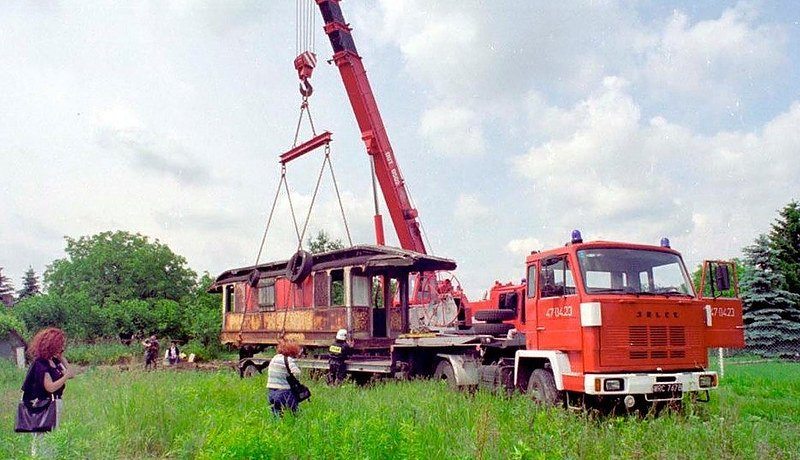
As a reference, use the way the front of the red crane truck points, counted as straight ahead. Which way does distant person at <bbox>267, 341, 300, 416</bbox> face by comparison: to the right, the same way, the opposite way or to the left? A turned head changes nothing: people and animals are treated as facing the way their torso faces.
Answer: to the left

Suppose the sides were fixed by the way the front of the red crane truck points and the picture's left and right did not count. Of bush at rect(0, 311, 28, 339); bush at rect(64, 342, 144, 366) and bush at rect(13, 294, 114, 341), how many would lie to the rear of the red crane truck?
3

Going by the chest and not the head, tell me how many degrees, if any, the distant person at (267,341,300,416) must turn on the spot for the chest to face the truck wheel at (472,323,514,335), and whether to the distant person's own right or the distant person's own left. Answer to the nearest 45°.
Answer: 0° — they already face it

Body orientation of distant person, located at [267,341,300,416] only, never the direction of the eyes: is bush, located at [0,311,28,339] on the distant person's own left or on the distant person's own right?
on the distant person's own left

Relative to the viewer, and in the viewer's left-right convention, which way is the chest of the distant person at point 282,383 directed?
facing away from the viewer and to the right of the viewer

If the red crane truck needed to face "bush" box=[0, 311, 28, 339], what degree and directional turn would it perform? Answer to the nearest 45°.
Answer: approximately 180°

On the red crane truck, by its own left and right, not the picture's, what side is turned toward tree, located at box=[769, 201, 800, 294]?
left

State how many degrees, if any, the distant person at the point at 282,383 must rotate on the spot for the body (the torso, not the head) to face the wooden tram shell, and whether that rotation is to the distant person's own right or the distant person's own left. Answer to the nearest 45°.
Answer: approximately 45° to the distant person's own left

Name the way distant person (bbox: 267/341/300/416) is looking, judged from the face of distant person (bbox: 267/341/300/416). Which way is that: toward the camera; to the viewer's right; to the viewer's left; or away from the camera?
away from the camera

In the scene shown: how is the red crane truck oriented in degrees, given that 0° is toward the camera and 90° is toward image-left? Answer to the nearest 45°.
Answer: approximately 315°

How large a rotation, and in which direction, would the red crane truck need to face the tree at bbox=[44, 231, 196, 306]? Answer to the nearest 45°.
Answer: approximately 180°
